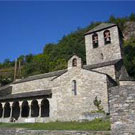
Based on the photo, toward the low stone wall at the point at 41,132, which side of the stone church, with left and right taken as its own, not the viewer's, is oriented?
front

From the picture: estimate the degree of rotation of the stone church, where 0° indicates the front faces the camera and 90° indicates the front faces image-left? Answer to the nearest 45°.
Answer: approximately 0°
